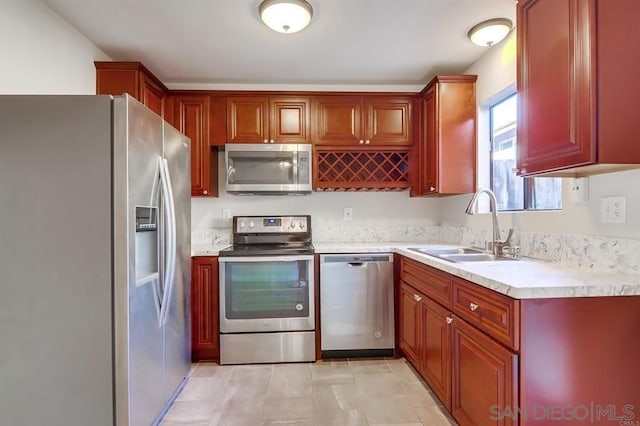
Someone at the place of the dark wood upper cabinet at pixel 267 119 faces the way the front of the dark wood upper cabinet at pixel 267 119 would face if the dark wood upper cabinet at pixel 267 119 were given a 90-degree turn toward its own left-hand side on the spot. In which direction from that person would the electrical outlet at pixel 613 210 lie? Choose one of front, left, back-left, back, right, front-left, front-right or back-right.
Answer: front-right

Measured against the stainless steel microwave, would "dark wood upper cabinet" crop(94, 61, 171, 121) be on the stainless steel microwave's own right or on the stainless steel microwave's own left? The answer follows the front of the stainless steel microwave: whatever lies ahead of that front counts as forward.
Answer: on the stainless steel microwave's own right

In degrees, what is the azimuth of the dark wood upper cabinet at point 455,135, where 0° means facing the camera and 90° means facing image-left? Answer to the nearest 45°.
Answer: approximately 90°

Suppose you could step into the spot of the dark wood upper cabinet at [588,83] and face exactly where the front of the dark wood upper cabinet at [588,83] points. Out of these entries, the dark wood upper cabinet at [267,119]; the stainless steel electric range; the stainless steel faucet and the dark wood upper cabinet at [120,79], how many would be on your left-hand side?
0

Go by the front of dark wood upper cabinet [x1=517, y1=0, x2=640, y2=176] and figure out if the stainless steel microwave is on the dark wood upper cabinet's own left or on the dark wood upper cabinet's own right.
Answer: on the dark wood upper cabinet's own right

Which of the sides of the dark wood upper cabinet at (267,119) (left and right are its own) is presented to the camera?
front

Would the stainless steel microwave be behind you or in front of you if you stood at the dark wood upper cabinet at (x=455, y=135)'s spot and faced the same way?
in front

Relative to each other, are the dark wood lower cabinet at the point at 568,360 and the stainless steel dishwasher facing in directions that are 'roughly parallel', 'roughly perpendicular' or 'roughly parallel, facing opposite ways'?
roughly perpendicular

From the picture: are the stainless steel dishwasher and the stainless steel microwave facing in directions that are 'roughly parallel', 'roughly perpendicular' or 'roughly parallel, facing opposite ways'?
roughly parallel

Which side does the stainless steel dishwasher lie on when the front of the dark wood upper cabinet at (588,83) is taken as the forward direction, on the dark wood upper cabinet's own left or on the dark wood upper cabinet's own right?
on the dark wood upper cabinet's own right

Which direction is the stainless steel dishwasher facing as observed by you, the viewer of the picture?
facing the viewer

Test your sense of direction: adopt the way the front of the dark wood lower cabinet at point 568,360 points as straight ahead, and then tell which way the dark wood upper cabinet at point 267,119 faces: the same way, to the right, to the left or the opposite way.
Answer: to the left

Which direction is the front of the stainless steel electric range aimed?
toward the camera

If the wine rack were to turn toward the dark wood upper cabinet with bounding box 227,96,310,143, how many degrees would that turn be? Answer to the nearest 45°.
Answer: approximately 90° to its right

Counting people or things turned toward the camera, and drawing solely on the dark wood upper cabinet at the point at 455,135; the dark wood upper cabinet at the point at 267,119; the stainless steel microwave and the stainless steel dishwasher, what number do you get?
3

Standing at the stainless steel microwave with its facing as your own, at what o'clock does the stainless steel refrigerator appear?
The stainless steel refrigerator is roughly at 1 o'clock from the stainless steel microwave.
